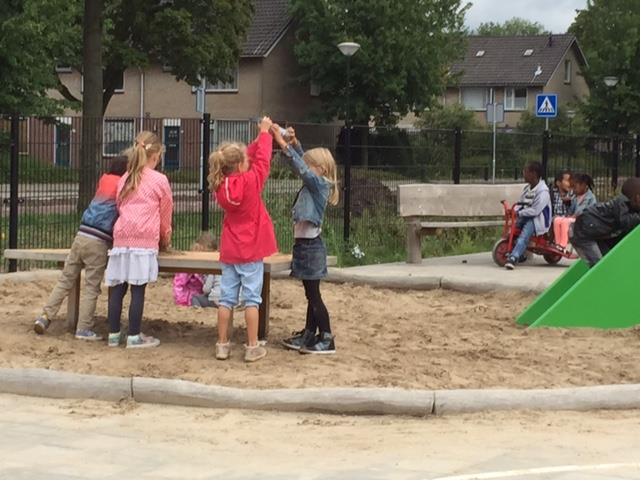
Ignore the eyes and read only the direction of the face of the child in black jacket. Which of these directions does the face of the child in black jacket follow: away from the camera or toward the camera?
away from the camera

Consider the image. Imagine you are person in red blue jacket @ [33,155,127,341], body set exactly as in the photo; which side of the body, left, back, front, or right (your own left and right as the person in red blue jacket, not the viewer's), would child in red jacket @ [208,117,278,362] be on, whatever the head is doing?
right

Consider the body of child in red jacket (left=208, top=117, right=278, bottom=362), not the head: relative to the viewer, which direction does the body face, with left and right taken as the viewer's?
facing away from the viewer and to the right of the viewer

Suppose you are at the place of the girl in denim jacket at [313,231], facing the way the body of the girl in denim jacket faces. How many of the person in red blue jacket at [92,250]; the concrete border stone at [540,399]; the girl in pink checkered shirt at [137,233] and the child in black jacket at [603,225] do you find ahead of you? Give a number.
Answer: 2

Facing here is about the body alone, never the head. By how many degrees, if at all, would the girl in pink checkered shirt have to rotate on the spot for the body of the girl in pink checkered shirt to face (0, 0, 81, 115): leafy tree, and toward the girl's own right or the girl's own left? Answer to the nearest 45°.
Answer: approximately 45° to the girl's own left

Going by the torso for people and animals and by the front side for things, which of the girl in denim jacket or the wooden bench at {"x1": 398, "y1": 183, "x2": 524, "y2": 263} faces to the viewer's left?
the girl in denim jacket

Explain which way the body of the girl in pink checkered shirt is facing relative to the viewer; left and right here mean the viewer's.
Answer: facing away from the viewer and to the right of the viewer

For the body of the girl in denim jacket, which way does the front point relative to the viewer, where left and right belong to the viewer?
facing to the left of the viewer

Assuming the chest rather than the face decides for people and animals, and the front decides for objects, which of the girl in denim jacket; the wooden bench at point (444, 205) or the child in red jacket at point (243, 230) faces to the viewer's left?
the girl in denim jacket
